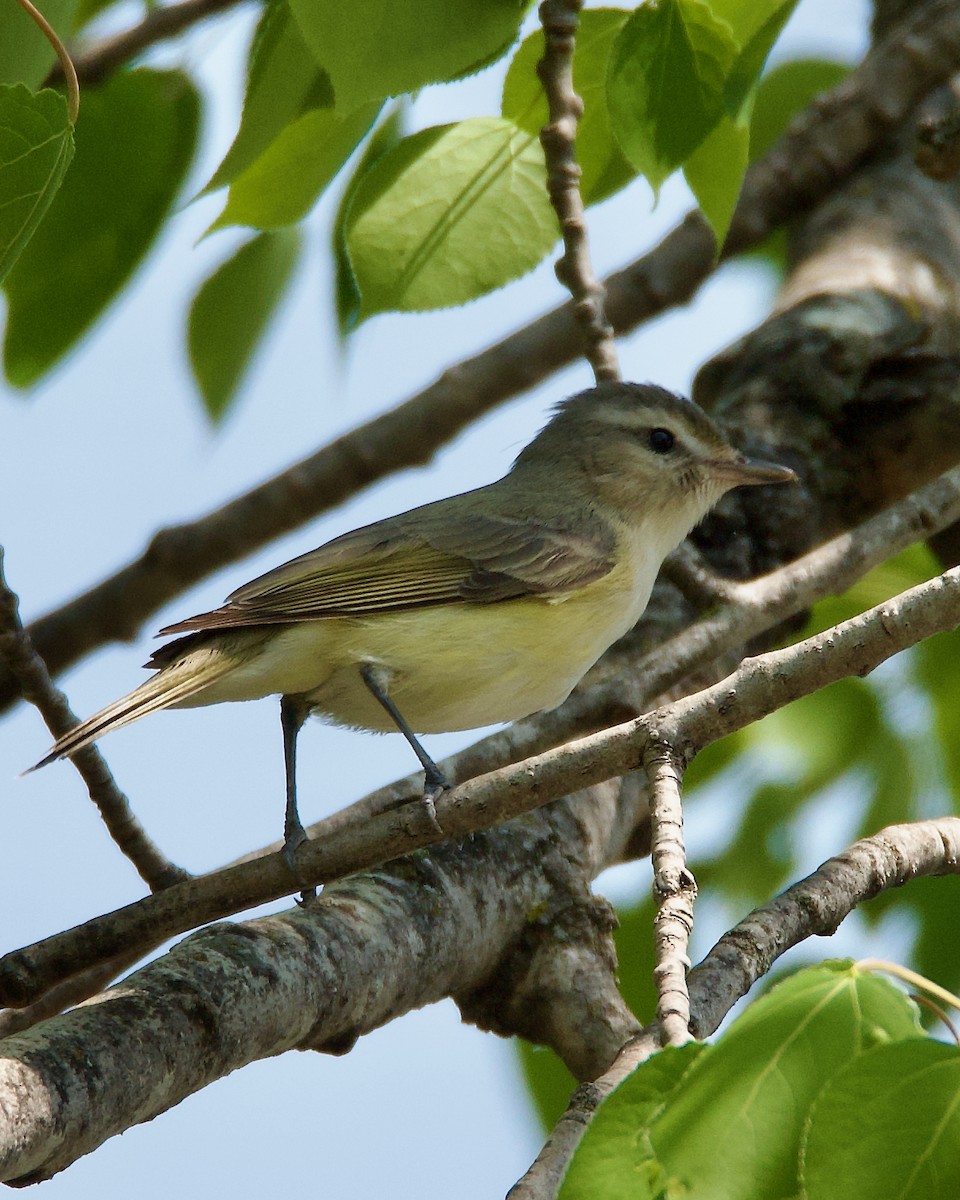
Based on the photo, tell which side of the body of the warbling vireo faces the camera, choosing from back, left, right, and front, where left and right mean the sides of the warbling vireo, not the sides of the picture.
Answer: right

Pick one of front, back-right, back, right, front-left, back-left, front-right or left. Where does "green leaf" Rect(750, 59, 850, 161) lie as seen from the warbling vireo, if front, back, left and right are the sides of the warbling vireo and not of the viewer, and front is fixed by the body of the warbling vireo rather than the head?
front-left

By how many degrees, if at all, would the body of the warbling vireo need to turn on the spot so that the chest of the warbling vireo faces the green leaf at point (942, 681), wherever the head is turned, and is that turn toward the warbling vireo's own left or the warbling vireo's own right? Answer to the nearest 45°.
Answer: approximately 45° to the warbling vireo's own left
